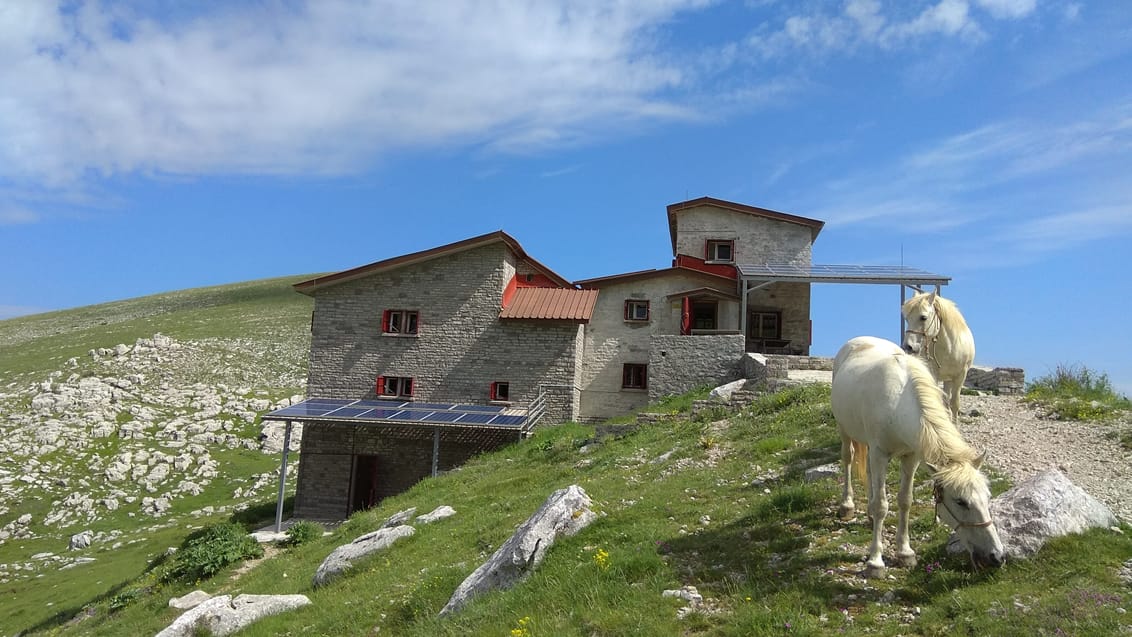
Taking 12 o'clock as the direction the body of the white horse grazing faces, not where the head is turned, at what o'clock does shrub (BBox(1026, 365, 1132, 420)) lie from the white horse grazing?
The shrub is roughly at 8 o'clock from the white horse grazing.

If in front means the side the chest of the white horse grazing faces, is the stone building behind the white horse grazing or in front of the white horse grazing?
behind

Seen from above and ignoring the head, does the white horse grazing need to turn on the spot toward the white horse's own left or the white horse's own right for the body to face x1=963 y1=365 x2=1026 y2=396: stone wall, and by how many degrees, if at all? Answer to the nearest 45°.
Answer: approximately 135° to the white horse's own left

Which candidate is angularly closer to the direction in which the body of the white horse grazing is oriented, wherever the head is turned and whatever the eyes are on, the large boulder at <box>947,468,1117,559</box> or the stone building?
the large boulder

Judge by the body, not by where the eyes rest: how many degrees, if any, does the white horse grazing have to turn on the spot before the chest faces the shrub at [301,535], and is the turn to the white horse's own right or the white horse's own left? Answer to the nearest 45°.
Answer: approximately 135° to the white horse's own right

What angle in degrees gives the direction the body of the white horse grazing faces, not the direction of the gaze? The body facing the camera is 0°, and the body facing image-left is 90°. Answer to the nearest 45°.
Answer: approximately 315°

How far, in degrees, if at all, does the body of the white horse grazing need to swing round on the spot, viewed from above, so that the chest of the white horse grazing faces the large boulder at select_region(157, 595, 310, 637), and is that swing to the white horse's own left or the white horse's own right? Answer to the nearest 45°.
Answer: approximately 135° to the white horse's own right

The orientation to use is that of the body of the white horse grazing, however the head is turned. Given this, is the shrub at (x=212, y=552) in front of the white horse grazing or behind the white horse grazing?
behind

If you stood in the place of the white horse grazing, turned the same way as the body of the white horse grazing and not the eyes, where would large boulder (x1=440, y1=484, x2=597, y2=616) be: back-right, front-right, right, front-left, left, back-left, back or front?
back-right

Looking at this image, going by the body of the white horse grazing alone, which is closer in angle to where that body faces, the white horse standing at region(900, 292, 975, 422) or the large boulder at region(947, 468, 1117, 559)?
the large boulder
